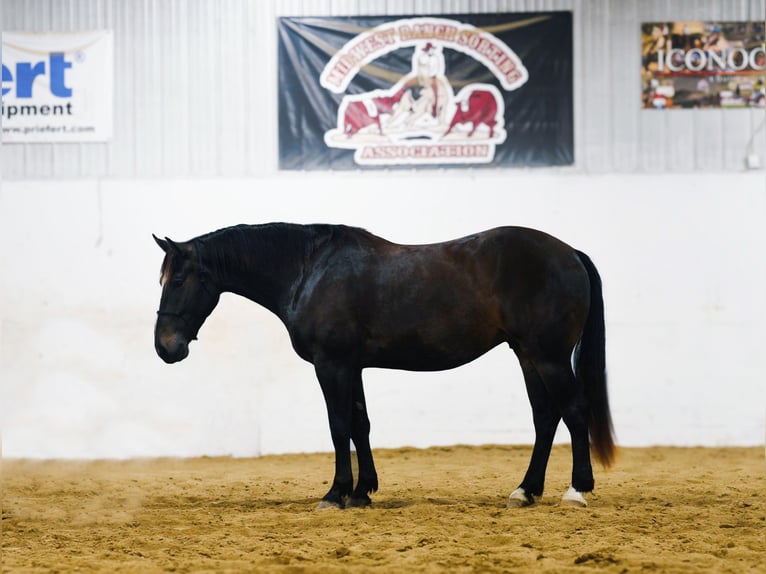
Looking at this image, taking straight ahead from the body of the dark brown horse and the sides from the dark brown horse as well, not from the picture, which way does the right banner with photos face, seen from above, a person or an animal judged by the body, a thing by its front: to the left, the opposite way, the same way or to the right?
to the left

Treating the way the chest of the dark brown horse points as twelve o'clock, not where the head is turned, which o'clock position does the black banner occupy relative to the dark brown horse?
The black banner is roughly at 3 o'clock from the dark brown horse.

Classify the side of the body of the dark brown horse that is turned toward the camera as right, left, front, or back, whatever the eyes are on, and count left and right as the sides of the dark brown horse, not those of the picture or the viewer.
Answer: left

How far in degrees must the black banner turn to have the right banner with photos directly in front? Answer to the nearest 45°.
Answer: approximately 90° to its left

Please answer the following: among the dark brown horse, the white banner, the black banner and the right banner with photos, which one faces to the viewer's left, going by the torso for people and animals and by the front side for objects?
the dark brown horse

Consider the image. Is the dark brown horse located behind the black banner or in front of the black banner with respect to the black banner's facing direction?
in front

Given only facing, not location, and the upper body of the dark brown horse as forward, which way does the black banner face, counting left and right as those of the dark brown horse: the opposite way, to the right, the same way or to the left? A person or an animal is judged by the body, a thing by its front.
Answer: to the left

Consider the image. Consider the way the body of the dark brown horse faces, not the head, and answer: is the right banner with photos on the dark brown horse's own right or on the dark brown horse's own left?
on the dark brown horse's own right

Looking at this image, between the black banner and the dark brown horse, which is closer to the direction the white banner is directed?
the dark brown horse

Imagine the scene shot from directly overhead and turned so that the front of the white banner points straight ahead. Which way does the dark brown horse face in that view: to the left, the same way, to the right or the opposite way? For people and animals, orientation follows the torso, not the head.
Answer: to the right

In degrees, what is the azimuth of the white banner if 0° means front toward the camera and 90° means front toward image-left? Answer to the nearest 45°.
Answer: approximately 0°

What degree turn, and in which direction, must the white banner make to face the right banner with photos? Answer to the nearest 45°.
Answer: approximately 90° to its left

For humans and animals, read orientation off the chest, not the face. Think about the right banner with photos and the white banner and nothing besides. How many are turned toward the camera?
2

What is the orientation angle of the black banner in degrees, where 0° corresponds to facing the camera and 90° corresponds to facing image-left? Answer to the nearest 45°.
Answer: approximately 0°
